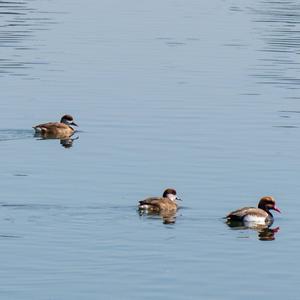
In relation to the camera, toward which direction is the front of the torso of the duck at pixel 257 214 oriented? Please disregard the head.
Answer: to the viewer's right
